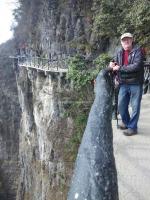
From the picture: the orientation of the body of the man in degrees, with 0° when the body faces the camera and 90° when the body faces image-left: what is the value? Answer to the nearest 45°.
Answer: approximately 45°

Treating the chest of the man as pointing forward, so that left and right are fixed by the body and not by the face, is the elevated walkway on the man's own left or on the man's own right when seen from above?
on the man's own right
